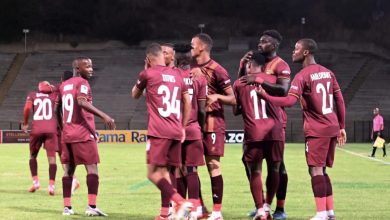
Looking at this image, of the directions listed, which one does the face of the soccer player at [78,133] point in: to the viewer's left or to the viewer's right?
to the viewer's right

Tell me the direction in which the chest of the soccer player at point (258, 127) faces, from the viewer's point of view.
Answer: away from the camera

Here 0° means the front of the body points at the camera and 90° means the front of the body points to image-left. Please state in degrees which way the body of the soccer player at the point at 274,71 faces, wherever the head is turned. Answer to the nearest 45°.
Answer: approximately 45°

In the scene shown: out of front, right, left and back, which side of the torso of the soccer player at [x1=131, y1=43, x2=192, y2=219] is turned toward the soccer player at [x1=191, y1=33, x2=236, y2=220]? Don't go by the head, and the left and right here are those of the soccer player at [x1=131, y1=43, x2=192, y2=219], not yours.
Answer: right

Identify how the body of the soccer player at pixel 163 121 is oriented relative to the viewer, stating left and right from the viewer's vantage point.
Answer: facing away from the viewer and to the left of the viewer

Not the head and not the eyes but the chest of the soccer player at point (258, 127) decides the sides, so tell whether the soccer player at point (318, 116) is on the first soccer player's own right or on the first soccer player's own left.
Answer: on the first soccer player's own right
